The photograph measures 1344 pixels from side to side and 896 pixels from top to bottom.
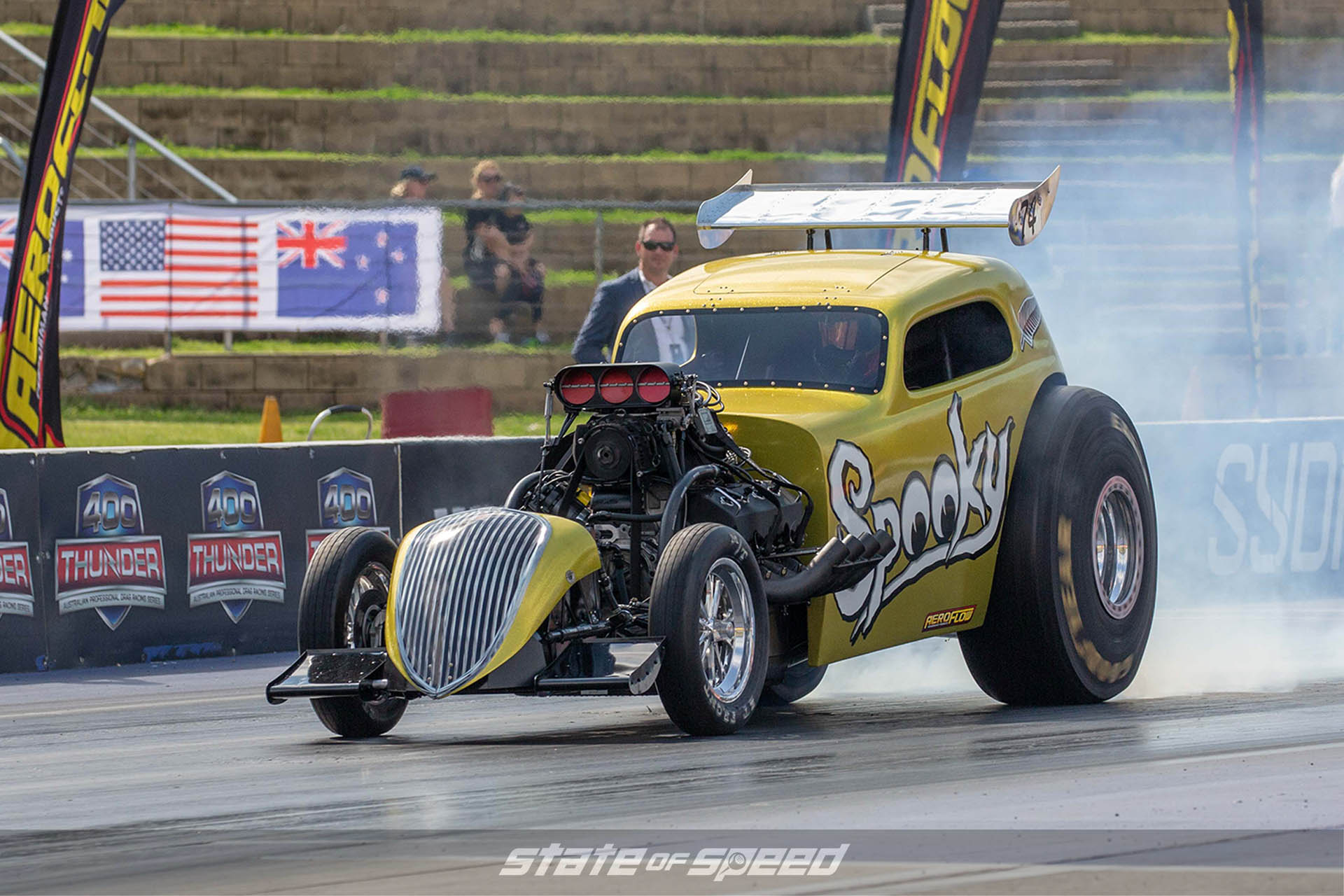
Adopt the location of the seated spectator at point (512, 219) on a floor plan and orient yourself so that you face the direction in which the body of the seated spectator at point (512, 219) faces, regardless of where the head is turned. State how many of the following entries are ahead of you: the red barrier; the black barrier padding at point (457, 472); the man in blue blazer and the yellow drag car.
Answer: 4

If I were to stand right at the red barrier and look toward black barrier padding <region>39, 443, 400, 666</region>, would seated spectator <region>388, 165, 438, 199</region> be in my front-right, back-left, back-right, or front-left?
back-right

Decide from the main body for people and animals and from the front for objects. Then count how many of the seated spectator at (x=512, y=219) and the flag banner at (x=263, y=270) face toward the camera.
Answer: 2

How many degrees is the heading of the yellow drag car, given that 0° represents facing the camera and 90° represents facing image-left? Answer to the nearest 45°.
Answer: approximately 45°

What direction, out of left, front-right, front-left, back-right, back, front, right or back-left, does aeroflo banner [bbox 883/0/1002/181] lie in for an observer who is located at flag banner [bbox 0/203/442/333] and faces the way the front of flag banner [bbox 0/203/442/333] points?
front-left

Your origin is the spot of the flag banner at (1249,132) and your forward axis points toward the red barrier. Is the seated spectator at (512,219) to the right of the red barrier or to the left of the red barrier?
right

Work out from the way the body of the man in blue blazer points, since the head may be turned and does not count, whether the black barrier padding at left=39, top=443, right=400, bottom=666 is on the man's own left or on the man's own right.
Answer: on the man's own right

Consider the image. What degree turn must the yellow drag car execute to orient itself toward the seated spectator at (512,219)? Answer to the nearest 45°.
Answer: approximately 135° to its right

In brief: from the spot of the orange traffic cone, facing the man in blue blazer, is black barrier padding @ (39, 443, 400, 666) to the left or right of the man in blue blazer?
right

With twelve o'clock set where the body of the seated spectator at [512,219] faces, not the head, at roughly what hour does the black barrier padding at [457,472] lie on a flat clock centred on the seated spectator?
The black barrier padding is roughly at 12 o'clock from the seated spectator.

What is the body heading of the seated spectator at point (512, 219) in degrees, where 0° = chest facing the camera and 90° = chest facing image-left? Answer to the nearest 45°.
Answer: approximately 0°

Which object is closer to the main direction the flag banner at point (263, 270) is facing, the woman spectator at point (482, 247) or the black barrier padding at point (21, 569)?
the black barrier padding
